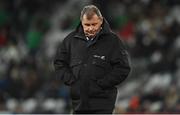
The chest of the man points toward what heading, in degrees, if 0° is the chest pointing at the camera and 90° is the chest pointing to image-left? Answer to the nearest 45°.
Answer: approximately 0°
